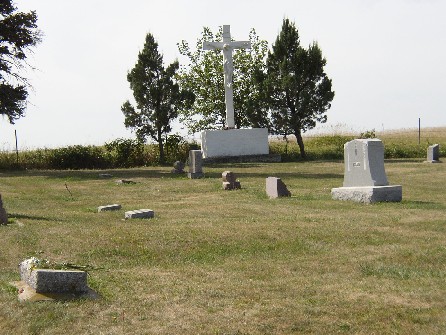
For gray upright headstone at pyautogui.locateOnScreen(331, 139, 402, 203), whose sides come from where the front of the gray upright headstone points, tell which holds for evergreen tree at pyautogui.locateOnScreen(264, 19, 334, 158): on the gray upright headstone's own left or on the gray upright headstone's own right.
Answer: on the gray upright headstone's own right

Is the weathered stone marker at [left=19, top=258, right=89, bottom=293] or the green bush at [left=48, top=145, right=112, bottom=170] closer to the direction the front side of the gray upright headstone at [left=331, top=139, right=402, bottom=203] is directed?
the weathered stone marker

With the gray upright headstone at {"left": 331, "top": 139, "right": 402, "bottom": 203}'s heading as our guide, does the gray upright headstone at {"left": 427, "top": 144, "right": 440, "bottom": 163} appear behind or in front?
behind

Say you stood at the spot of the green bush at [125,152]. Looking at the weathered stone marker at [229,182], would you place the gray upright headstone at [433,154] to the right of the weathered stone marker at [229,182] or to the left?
left

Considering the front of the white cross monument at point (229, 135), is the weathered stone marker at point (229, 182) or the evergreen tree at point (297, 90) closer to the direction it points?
the weathered stone marker

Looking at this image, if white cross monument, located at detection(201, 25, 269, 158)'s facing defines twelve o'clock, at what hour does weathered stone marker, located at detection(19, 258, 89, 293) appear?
The weathered stone marker is roughly at 12 o'clock from the white cross monument.

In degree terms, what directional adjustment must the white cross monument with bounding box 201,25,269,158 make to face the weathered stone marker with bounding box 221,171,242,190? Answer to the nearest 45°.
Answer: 0° — it already faces it

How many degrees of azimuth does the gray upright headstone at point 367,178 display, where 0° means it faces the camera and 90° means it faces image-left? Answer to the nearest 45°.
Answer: approximately 45°
